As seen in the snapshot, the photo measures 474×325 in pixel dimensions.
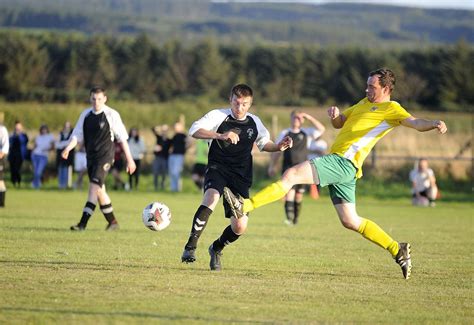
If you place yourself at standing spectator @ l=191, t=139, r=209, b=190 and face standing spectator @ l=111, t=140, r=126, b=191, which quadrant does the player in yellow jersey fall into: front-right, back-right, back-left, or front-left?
back-left

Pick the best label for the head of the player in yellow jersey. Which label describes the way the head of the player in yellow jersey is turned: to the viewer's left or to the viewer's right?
to the viewer's left

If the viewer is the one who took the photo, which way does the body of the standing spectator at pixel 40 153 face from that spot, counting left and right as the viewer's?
facing the viewer

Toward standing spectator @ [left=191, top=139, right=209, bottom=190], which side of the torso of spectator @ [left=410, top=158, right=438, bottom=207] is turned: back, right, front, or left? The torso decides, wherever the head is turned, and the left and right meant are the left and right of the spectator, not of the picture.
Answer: right

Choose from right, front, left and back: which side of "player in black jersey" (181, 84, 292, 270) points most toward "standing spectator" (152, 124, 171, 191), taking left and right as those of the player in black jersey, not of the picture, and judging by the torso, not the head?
back

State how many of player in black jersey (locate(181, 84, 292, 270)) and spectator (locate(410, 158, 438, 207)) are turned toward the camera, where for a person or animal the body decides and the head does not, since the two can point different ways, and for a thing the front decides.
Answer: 2

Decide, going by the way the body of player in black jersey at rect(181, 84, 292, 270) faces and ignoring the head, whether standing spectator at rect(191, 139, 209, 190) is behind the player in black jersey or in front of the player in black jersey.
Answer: behind
